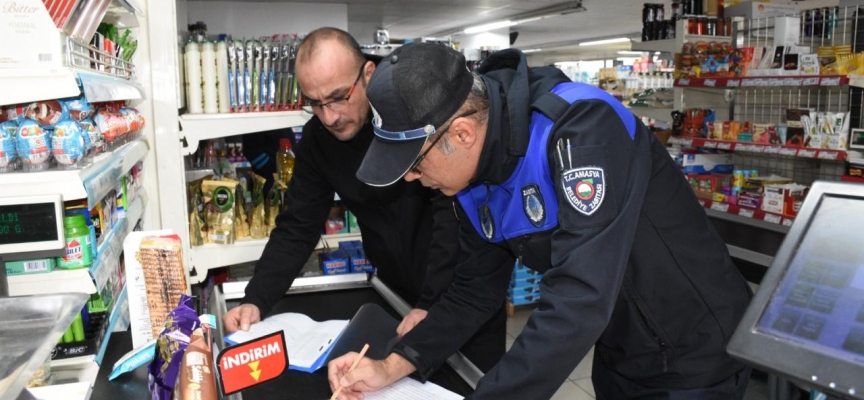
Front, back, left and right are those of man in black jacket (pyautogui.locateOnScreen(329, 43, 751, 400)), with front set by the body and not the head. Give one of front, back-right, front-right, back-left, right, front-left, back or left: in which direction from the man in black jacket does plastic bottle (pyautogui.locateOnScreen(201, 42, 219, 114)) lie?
right

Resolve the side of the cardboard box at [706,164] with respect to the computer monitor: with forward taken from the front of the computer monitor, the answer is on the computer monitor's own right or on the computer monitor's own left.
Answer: on the computer monitor's own right

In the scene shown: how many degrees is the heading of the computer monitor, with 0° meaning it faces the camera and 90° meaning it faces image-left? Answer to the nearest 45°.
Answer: approximately 45°

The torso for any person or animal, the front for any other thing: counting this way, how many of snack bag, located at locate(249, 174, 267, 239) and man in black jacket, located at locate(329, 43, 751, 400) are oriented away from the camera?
0

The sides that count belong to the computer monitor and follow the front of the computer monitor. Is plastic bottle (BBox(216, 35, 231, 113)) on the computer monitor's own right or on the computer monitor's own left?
on the computer monitor's own right

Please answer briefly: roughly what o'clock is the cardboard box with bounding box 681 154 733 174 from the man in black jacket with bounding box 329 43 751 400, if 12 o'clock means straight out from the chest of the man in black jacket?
The cardboard box is roughly at 5 o'clock from the man in black jacket.

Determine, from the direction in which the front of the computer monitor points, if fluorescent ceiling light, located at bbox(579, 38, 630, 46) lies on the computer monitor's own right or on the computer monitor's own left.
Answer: on the computer monitor's own right

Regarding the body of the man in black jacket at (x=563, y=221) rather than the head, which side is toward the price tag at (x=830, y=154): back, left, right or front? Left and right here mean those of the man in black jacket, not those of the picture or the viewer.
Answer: back

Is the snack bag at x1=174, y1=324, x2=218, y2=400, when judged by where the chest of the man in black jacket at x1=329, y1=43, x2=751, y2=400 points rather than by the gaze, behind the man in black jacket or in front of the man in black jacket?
in front
